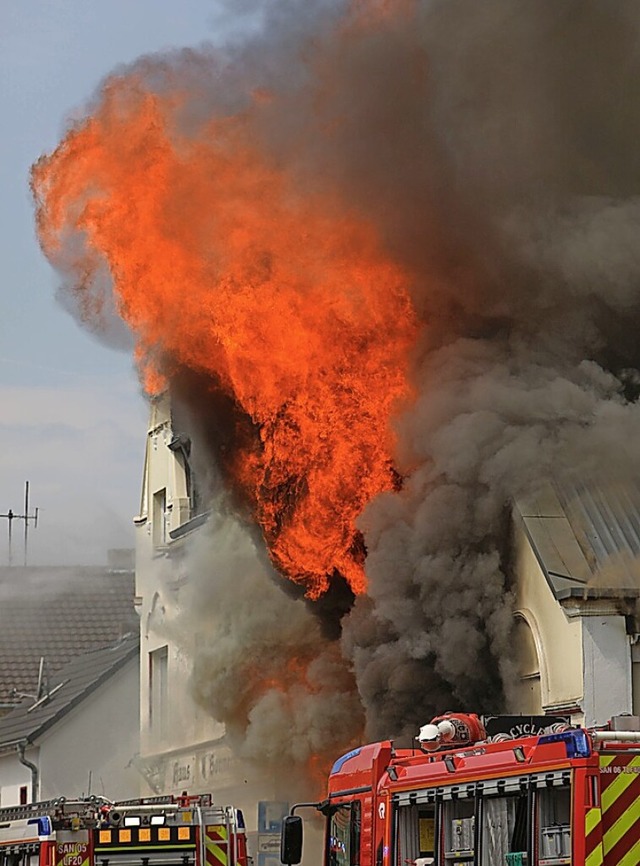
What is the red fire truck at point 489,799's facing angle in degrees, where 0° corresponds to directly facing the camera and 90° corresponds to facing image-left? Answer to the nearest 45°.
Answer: approximately 135°

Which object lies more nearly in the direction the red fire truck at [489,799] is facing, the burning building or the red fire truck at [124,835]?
the red fire truck

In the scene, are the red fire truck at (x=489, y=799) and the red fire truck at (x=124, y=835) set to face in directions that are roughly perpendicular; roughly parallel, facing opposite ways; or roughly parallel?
roughly parallel

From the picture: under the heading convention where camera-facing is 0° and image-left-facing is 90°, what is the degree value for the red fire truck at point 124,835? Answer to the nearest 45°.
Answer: approximately 135°

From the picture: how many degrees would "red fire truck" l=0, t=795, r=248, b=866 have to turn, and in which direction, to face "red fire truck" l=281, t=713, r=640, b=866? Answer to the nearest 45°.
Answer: approximately 180°

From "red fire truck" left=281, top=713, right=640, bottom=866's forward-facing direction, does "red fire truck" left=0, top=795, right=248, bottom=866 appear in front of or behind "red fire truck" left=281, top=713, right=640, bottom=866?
in front

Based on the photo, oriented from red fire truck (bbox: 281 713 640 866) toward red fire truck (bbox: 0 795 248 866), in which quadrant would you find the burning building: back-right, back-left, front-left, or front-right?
front-right
